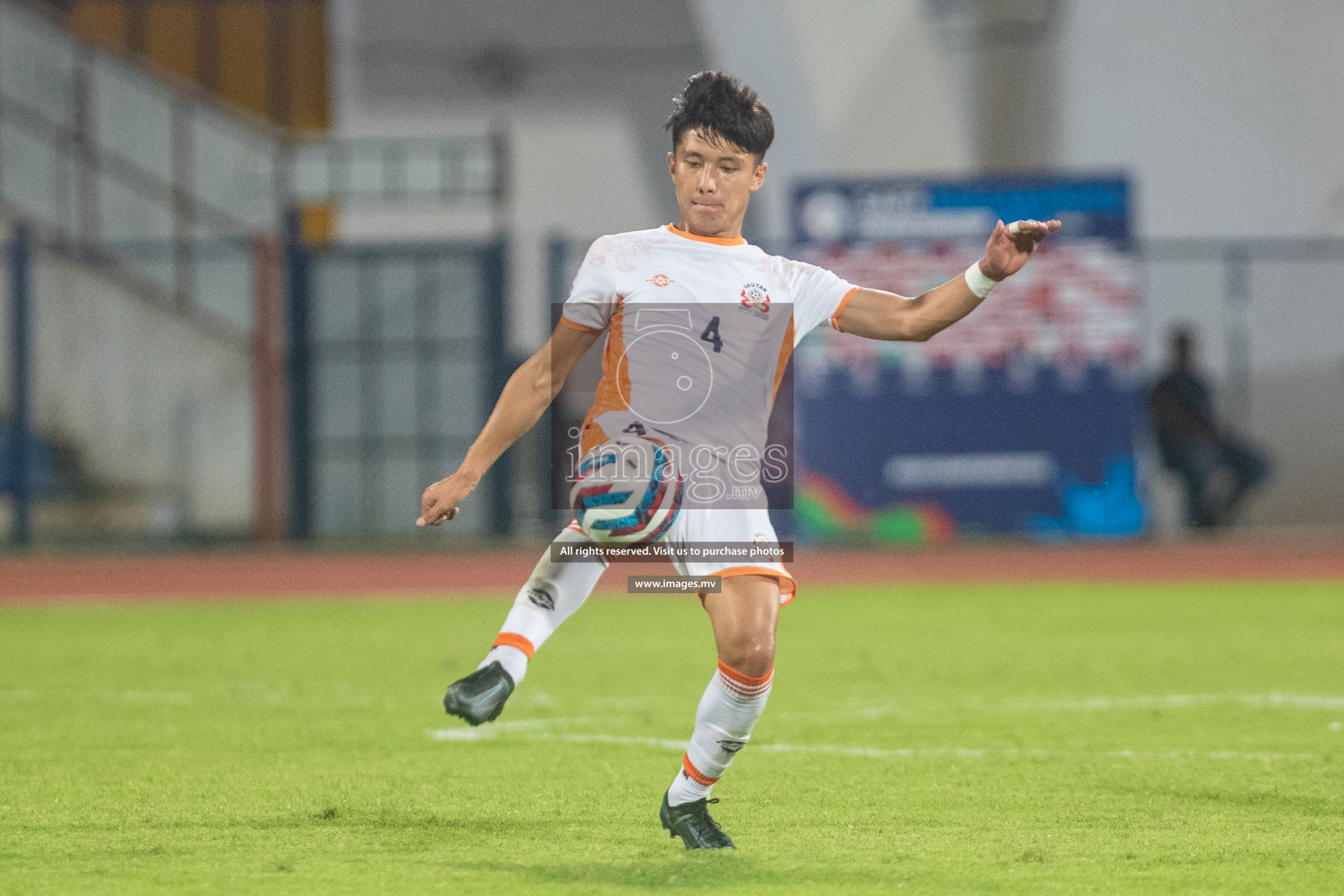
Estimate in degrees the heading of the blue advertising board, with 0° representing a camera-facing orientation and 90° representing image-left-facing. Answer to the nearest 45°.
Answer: approximately 0°

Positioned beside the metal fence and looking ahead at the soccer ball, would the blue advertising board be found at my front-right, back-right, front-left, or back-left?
front-left

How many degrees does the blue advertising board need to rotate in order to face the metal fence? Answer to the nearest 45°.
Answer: approximately 90° to its right

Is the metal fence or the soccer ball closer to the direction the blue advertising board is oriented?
the soccer ball

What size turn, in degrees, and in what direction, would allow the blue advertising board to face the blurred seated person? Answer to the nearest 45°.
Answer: approximately 90° to its left

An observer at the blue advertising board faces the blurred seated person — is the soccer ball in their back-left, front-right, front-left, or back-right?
back-right

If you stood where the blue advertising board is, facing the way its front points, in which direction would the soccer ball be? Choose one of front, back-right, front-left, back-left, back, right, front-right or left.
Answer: front
